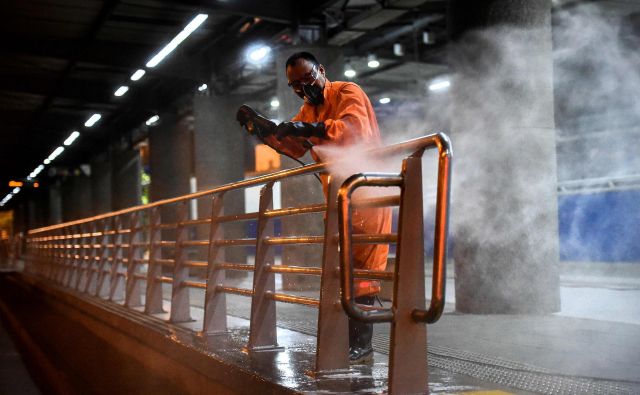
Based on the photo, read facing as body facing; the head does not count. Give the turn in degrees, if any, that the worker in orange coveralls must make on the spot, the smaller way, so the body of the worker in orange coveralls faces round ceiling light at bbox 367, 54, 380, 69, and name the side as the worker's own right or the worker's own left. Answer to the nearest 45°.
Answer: approximately 135° to the worker's own right

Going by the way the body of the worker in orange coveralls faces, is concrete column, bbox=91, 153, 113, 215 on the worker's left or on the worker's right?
on the worker's right

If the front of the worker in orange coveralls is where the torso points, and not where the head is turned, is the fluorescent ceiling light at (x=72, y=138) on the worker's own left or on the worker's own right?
on the worker's own right

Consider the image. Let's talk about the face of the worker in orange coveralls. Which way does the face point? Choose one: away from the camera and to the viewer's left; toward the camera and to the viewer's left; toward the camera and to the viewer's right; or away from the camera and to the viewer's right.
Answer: toward the camera and to the viewer's left

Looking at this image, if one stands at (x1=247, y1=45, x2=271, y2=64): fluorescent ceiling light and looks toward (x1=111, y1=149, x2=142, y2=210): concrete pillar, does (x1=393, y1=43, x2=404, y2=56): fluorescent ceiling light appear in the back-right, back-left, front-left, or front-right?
front-right

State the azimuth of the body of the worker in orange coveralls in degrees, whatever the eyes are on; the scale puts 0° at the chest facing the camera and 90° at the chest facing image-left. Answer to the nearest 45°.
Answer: approximately 45°

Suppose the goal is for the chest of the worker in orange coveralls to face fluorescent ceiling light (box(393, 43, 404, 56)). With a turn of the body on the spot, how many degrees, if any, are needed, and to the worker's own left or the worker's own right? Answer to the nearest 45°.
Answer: approximately 135° to the worker's own right

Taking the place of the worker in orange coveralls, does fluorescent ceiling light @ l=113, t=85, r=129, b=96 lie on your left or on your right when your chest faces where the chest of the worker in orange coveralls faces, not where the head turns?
on your right
